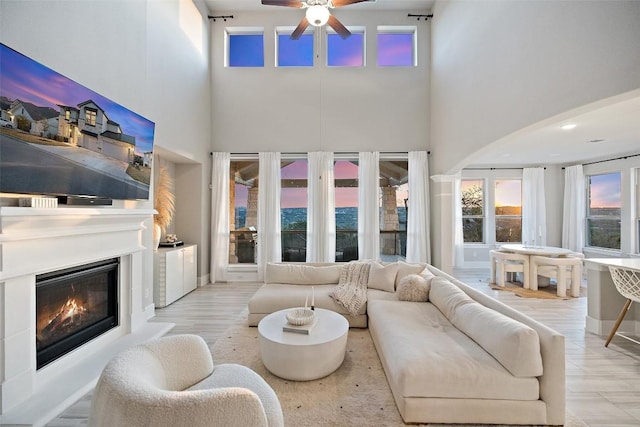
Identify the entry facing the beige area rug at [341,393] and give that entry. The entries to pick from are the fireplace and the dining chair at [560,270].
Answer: the fireplace

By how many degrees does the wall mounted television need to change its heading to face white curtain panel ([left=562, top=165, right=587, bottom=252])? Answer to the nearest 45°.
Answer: approximately 45° to its left

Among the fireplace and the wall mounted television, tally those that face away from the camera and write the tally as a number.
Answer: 0

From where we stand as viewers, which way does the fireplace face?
facing the viewer and to the right of the viewer

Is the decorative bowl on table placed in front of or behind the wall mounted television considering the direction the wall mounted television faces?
in front

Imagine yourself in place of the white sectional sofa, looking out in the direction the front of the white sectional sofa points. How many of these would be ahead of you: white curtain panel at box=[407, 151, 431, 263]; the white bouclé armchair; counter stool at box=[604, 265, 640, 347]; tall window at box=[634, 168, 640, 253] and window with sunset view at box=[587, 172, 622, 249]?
1

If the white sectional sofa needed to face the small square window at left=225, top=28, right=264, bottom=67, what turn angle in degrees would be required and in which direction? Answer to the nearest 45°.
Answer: approximately 90° to its right

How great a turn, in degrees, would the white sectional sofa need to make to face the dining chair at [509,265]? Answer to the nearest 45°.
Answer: approximately 135° to its right

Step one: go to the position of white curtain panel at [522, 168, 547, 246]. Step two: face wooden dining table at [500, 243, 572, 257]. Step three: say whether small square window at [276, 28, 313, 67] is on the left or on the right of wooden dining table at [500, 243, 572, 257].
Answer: right

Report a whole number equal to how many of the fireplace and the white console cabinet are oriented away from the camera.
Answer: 0

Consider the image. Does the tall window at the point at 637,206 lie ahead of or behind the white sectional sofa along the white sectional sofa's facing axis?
behind

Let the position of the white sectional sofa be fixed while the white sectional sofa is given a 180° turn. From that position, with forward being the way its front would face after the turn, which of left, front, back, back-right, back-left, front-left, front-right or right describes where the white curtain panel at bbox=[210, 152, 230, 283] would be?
left

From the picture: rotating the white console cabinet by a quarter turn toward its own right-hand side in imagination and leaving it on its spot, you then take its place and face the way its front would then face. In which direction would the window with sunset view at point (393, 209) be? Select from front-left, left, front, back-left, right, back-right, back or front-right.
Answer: back-left

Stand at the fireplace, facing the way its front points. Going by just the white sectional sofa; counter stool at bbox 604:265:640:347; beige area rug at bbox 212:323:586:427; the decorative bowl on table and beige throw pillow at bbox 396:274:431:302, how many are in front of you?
5

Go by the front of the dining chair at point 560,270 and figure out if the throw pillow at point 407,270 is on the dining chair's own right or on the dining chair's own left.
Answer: on the dining chair's own left

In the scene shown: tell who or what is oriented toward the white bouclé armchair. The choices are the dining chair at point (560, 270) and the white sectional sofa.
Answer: the white sectional sofa

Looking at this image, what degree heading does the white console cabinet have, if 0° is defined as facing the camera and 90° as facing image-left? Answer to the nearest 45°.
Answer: approximately 315°

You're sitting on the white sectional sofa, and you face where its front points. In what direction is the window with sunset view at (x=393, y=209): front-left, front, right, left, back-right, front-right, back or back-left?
back-right
